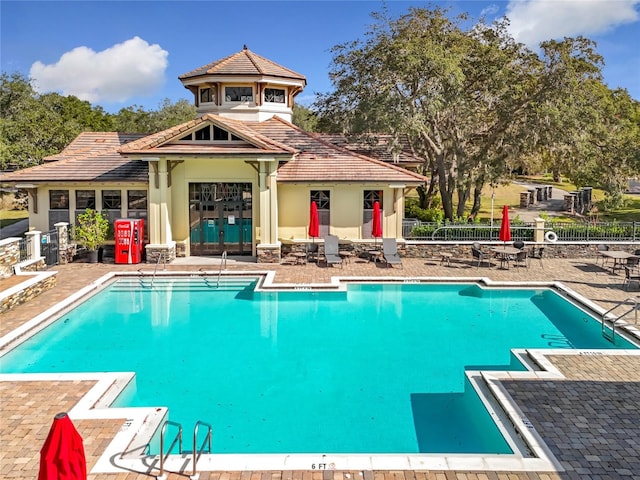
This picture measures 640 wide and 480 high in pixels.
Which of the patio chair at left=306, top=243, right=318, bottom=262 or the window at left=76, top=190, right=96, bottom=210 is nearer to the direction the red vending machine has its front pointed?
the patio chair

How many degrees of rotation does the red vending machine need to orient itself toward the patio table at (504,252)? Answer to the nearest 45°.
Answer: approximately 90° to its left

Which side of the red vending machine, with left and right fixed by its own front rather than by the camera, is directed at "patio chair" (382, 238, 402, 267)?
left

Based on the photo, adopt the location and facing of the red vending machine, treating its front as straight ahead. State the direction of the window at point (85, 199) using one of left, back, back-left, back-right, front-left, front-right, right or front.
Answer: back-right

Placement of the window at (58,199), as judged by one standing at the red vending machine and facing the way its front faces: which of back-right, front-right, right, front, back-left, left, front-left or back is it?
back-right

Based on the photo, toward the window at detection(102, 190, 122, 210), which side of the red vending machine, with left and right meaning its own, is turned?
back

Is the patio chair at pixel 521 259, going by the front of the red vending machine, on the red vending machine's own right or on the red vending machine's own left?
on the red vending machine's own left

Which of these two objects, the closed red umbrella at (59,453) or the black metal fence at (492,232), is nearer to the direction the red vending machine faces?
the closed red umbrella

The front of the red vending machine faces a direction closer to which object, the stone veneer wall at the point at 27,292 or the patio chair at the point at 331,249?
the stone veneer wall

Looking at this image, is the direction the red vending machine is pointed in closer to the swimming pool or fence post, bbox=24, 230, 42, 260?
the swimming pool

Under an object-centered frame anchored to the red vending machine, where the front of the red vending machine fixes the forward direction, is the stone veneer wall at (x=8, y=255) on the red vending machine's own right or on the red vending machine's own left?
on the red vending machine's own right

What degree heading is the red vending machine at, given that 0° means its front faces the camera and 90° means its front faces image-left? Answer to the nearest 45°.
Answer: approximately 0°
